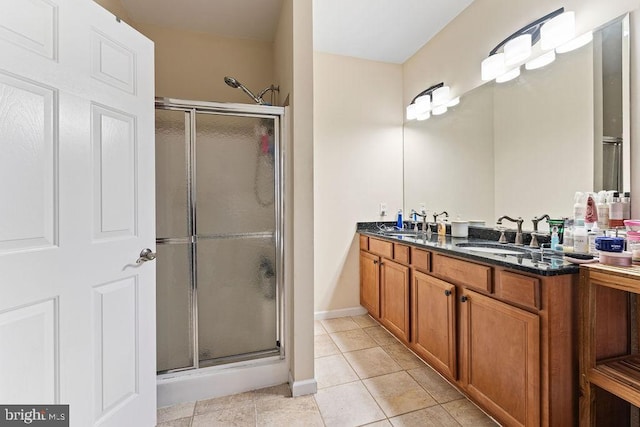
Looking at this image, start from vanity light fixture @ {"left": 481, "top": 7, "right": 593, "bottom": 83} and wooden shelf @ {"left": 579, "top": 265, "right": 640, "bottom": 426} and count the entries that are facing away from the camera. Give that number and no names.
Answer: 0

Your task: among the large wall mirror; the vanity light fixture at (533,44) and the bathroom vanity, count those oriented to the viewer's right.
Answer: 0

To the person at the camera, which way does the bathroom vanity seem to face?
facing the viewer and to the left of the viewer

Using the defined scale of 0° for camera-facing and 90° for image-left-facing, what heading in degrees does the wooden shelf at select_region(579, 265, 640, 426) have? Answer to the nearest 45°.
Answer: approximately 45°

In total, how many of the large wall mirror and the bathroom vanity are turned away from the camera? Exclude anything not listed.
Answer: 0

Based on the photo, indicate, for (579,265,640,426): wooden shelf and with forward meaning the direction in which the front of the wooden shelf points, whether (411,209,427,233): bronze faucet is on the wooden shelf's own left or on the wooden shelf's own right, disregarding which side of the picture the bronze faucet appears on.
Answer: on the wooden shelf's own right
